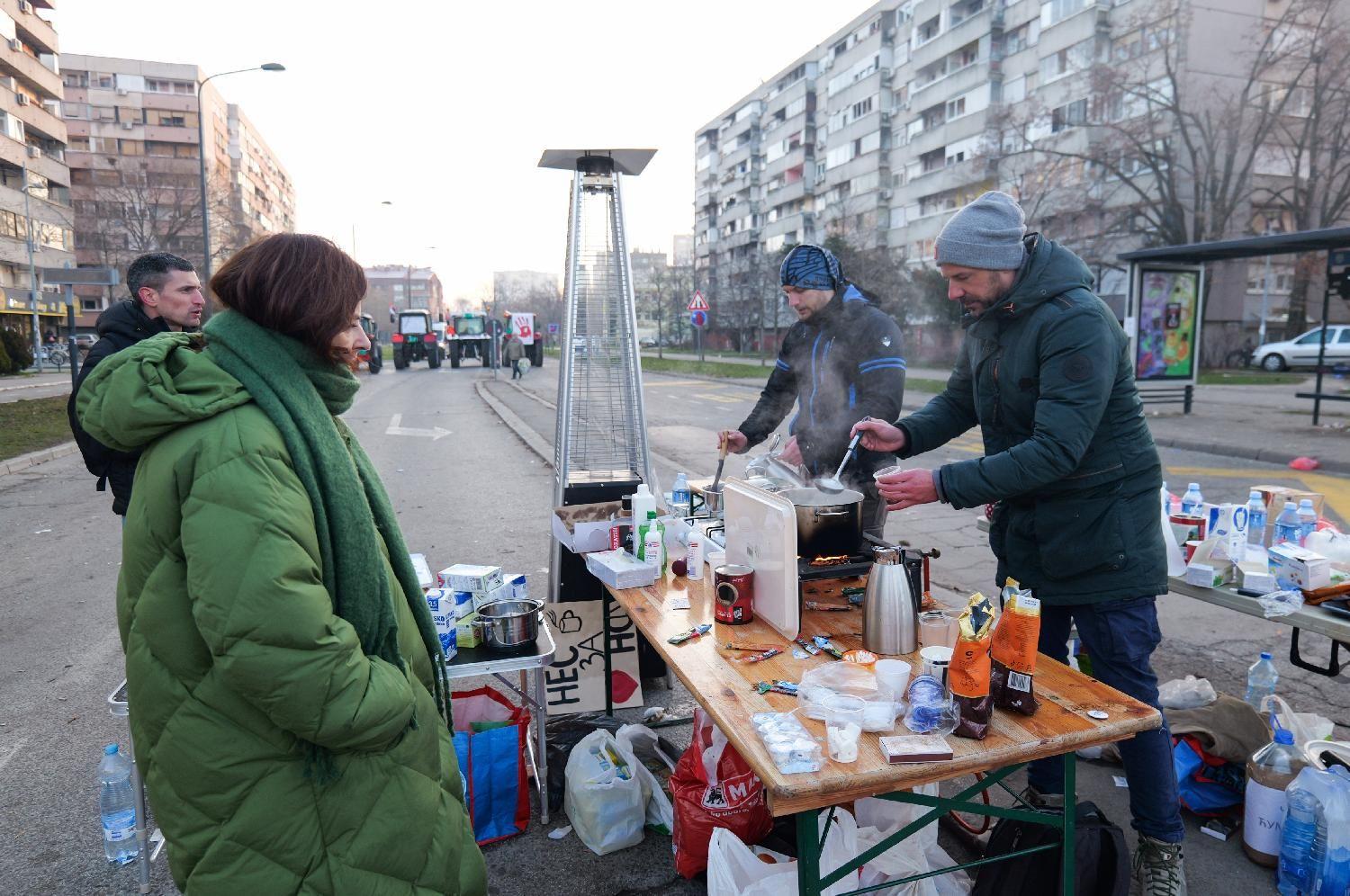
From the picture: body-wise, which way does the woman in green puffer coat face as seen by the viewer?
to the viewer's right

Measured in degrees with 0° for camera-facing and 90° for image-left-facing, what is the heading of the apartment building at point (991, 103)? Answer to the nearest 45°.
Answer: approximately 45°

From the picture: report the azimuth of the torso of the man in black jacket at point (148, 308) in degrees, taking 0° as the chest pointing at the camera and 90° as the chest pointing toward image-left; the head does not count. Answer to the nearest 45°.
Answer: approximately 270°

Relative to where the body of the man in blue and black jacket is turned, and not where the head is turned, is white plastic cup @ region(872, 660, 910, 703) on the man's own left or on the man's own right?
on the man's own left

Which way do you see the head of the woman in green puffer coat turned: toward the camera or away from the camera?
away from the camera

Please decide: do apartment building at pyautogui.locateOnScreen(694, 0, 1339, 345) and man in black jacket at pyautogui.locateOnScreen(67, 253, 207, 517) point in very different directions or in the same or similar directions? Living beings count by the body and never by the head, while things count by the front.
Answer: very different directions
